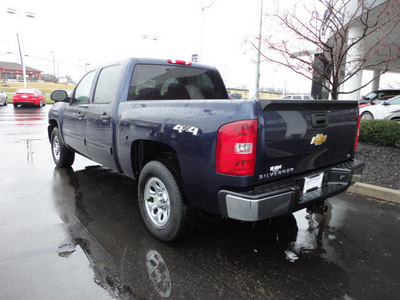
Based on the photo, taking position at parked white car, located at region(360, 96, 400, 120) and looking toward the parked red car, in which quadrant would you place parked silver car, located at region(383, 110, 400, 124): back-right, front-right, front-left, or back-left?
back-left

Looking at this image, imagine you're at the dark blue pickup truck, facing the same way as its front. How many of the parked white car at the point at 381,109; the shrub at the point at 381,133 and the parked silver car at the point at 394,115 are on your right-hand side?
3

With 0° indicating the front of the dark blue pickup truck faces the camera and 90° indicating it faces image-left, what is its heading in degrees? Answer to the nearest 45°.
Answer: approximately 135°

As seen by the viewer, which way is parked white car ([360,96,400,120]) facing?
to the viewer's left

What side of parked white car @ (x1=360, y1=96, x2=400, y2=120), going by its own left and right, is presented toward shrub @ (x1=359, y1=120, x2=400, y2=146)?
left

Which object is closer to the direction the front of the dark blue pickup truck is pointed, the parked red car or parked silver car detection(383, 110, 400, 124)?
the parked red car

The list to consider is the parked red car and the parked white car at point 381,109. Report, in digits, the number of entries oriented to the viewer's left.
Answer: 1

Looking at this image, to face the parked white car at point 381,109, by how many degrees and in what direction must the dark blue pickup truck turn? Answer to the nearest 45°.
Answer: approximately 90° to its right

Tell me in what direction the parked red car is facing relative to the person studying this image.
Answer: facing away from the viewer and to the right of the viewer
